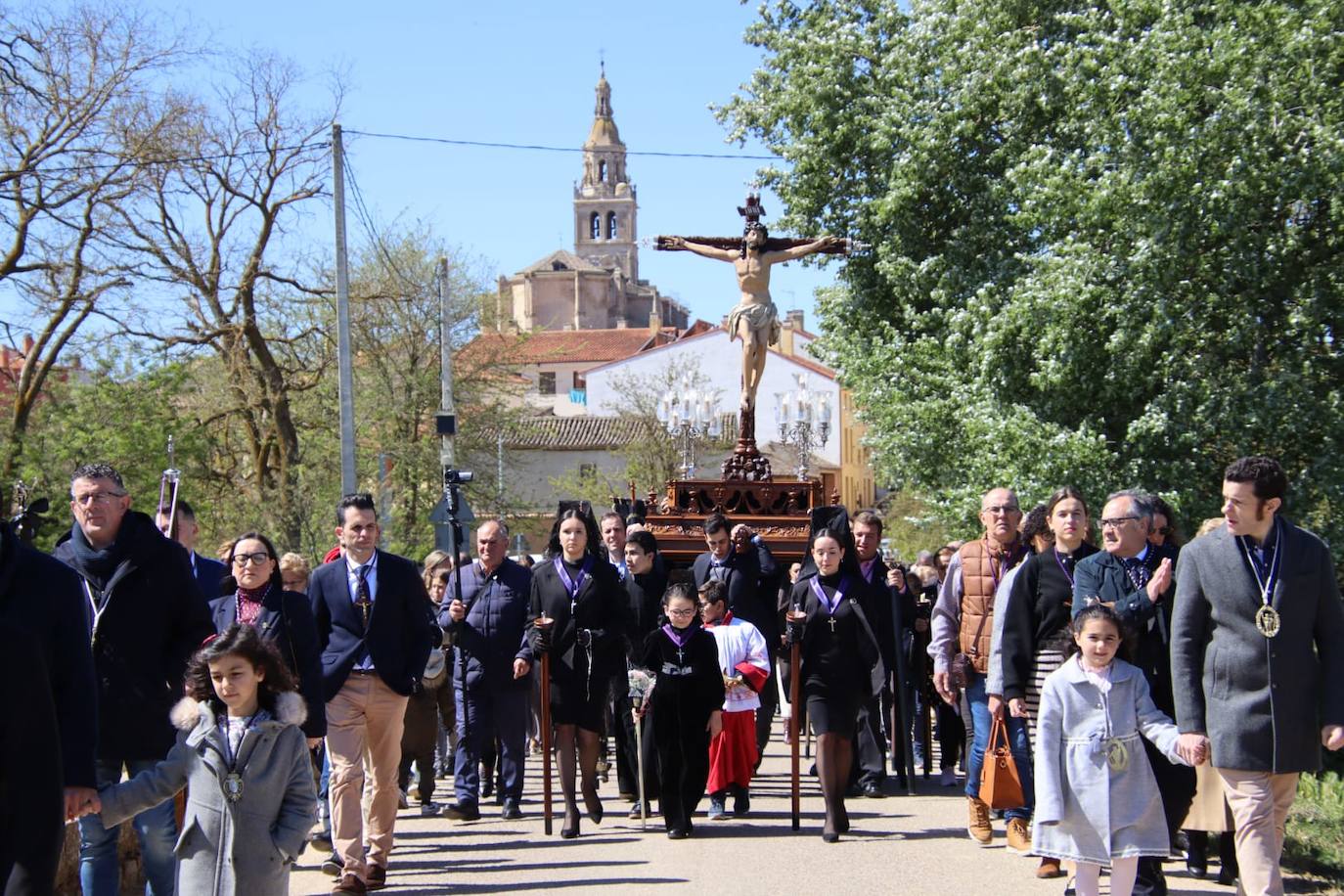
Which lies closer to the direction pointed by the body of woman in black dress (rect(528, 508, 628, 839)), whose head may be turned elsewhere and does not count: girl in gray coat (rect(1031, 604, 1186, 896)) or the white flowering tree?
the girl in gray coat

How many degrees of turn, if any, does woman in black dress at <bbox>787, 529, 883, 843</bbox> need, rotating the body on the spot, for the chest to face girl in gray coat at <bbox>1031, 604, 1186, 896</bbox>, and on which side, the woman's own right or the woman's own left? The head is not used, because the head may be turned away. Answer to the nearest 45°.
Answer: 0° — they already face them

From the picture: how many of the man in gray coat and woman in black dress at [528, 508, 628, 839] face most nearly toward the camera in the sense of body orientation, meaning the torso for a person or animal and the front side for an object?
2

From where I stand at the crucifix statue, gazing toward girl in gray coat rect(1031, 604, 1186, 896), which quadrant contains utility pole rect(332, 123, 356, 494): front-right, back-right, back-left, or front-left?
back-right

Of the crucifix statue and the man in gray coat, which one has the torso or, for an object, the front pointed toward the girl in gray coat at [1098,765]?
the crucifix statue

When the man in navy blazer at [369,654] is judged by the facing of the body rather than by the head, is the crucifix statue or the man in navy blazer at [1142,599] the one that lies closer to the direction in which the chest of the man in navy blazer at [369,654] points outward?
the man in navy blazer

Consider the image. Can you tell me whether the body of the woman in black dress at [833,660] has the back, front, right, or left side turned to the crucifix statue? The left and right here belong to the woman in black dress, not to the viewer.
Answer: back
